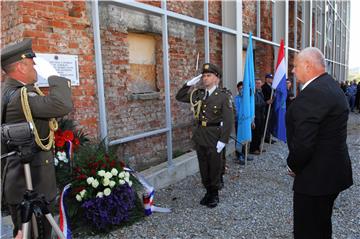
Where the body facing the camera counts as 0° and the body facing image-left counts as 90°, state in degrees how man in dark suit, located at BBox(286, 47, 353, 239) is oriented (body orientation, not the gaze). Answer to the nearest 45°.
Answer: approximately 90°

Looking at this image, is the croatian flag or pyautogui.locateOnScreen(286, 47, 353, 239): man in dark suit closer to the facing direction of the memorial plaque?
the man in dark suit

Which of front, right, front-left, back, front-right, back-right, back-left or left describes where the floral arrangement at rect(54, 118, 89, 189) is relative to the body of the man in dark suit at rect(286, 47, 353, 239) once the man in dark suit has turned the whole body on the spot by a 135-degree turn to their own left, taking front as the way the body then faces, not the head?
back-right

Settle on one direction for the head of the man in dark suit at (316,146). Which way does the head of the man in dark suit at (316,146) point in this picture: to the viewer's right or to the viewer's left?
to the viewer's left

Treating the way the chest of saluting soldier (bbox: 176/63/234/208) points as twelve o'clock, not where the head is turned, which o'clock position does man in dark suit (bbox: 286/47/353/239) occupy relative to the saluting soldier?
The man in dark suit is roughly at 10 o'clock from the saluting soldier.

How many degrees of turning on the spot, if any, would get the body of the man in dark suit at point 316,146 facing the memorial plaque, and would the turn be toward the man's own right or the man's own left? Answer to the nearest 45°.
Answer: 0° — they already face it

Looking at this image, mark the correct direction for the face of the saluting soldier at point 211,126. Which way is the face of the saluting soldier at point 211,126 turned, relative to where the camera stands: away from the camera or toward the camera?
toward the camera

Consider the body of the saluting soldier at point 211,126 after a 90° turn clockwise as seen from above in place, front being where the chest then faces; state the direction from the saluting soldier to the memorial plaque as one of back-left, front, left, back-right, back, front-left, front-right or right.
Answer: front-left

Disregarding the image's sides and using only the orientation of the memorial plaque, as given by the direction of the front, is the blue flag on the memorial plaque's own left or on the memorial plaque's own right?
on the memorial plaque's own left

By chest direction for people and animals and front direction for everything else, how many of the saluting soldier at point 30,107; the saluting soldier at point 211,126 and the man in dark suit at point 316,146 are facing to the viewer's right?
1

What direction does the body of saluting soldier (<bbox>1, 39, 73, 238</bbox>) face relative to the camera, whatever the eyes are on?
to the viewer's right

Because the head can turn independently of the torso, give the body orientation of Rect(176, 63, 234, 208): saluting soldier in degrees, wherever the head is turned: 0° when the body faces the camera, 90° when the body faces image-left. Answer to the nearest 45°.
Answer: approximately 45°

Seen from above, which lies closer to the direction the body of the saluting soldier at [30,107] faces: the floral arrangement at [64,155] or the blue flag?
the blue flag

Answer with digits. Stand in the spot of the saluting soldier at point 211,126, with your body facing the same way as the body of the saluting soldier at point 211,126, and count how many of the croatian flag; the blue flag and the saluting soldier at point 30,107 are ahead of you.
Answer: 1

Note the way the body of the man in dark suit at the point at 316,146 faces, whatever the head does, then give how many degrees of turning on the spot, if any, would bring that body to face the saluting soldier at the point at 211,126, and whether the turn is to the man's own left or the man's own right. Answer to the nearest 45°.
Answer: approximately 45° to the man's own right
